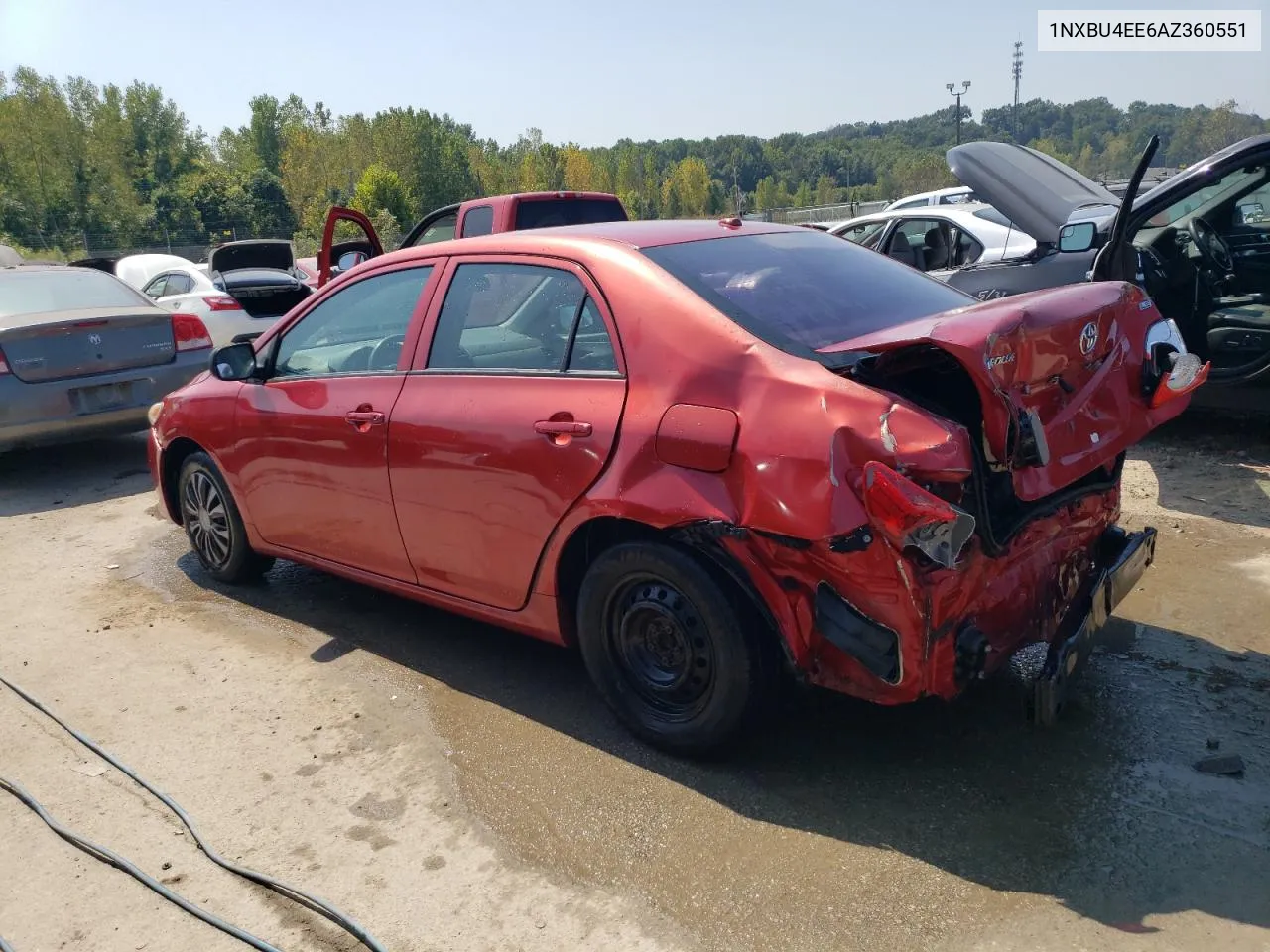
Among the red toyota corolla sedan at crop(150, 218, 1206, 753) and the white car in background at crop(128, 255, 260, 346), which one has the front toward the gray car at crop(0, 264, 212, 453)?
the red toyota corolla sedan

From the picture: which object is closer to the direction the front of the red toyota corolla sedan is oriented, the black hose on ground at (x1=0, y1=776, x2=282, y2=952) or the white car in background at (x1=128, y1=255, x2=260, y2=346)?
the white car in background

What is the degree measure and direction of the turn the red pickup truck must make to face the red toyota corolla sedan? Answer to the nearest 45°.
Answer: approximately 135° to its left

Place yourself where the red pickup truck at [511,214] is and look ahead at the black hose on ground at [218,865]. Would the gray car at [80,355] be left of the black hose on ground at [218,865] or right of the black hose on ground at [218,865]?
right

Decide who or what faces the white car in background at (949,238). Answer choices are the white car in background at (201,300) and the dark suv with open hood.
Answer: the dark suv with open hood

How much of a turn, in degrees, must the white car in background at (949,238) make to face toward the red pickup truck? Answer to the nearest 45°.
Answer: approximately 45° to its left

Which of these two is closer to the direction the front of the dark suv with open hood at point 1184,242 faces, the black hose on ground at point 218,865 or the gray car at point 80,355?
the gray car

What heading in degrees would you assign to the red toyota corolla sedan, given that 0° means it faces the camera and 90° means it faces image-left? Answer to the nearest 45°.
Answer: approximately 135°

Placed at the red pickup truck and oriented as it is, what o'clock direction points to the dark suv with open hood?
The dark suv with open hood is roughly at 6 o'clock from the red pickup truck.

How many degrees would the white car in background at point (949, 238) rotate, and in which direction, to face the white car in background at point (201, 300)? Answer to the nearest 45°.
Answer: approximately 45° to its left

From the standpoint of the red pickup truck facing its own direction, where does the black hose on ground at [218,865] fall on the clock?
The black hose on ground is roughly at 8 o'clock from the red pickup truck.
